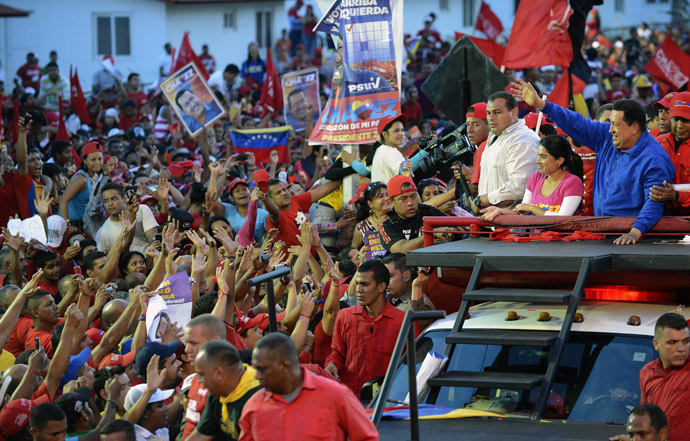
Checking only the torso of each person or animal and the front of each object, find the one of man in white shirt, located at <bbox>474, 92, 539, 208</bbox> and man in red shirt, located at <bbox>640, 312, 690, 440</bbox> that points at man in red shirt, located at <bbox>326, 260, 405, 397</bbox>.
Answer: the man in white shirt

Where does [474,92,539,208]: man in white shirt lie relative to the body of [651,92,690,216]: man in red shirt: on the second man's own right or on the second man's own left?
on the second man's own right

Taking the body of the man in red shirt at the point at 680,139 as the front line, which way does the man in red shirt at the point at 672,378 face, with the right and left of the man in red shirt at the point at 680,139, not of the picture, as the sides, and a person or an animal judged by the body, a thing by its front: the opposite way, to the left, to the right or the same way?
to the left

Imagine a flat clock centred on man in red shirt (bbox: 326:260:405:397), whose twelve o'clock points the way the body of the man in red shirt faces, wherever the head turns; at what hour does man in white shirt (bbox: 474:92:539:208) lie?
The man in white shirt is roughly at 6 o'clock from the man in red shirt.

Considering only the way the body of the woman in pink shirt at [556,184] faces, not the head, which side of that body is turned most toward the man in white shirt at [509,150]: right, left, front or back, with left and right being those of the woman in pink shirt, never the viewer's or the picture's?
right

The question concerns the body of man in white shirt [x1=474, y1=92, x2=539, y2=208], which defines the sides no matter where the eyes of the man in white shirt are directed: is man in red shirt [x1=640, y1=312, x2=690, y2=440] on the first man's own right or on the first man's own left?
on the first man's own left
